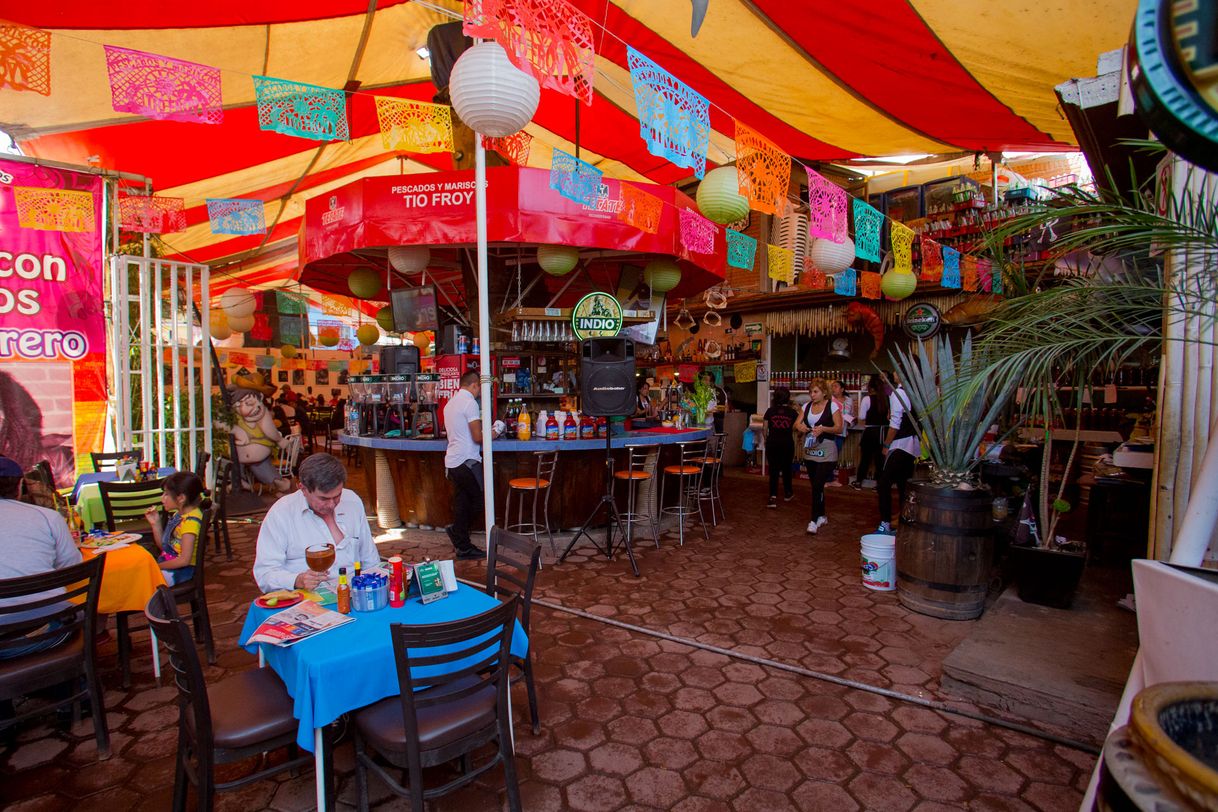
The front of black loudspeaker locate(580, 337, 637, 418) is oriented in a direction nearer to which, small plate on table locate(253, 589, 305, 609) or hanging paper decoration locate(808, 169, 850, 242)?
the small plate on table

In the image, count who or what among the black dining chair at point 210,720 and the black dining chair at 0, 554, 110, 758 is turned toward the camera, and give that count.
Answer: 0

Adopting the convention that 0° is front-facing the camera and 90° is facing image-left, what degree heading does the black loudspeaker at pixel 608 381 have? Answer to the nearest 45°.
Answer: approximately 0°

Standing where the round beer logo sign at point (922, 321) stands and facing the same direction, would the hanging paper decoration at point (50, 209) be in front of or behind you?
in front

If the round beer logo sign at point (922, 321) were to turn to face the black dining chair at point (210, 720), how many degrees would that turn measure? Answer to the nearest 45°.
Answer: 0° — it already faces it

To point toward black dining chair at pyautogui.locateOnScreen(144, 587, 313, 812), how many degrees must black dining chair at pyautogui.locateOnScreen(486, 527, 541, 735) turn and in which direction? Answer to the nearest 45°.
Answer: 0° — it already faces it

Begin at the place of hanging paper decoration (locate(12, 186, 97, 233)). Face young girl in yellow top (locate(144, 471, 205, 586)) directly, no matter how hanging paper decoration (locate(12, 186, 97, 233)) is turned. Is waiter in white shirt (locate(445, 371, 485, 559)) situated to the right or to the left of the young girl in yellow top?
left

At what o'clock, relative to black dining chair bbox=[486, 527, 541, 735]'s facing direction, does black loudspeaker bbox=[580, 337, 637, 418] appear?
The black loudspeaker is roughly at 5 o'clock from the black dining chair.

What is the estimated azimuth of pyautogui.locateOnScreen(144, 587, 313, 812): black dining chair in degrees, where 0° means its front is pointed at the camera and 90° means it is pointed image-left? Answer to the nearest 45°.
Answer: approximately 225°
